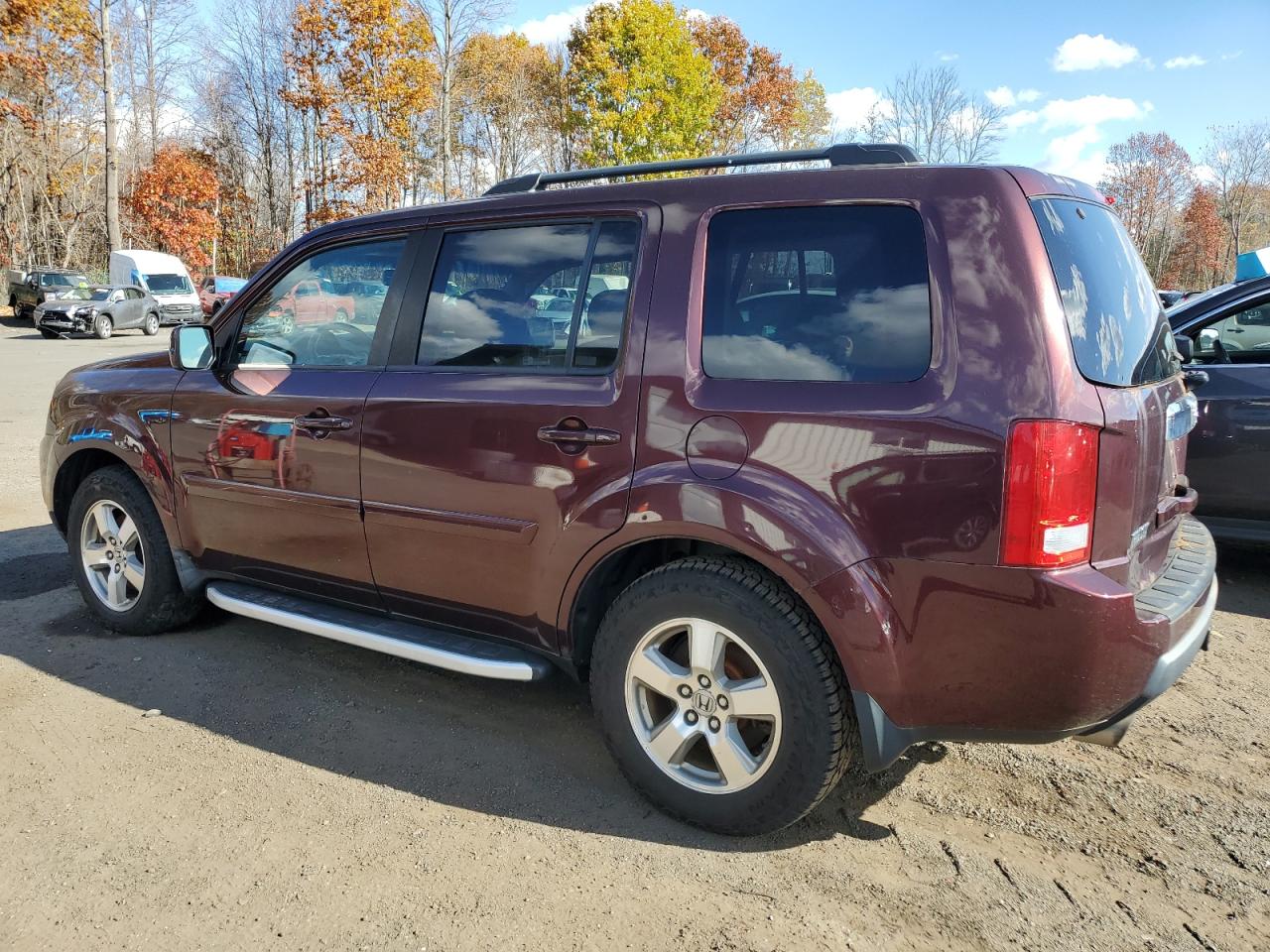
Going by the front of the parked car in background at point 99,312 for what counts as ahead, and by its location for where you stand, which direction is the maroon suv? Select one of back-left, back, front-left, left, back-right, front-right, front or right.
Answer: front-left

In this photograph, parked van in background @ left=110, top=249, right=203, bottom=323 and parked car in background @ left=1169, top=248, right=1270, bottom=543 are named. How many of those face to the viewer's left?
1

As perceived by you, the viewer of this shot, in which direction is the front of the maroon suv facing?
facing away from the viewer and to the left of the viewer

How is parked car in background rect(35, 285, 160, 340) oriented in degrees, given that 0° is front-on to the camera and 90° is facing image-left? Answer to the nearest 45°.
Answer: approximately 45°

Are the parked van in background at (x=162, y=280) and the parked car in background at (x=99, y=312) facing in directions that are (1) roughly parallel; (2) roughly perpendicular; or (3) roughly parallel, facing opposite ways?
roughly perpendicular

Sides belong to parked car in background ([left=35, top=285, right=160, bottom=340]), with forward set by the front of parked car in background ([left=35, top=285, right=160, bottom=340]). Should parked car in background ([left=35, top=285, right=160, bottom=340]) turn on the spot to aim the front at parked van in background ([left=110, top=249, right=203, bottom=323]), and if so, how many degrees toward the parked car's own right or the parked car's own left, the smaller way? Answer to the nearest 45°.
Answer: approximately 135° to the parked car's own right

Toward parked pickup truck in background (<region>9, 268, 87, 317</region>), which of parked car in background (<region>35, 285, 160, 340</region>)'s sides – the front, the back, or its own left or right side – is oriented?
right

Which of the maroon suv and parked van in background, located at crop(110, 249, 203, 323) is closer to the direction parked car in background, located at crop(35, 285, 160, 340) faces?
the maroon suv

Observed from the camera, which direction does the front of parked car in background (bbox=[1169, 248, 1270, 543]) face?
facing to the left of the viewer

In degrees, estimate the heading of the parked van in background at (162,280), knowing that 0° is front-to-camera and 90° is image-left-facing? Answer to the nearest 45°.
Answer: approximately 315°
